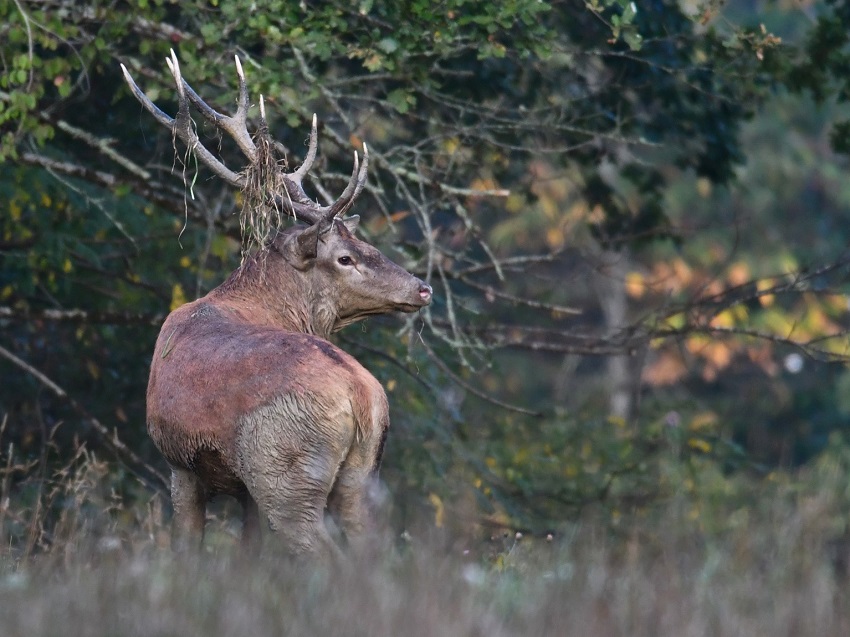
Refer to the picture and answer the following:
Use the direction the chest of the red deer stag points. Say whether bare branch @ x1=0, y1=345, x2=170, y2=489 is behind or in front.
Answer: in front

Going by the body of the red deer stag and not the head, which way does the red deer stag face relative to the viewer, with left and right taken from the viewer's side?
facing away from the viewer and to the left of the viewer
